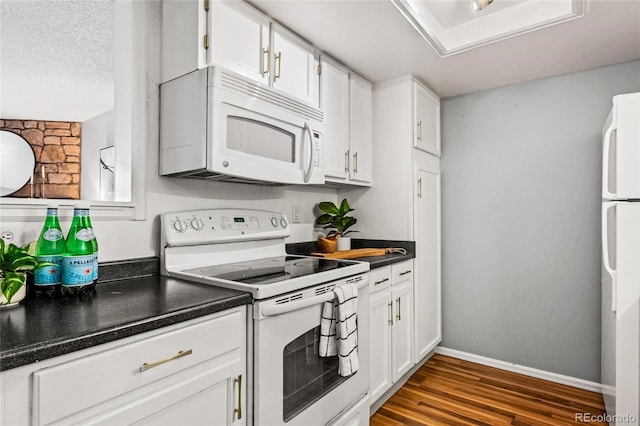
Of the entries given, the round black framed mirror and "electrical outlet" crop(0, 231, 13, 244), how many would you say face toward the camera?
2

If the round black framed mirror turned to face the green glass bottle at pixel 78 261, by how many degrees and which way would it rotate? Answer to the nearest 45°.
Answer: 0° — it already faces it

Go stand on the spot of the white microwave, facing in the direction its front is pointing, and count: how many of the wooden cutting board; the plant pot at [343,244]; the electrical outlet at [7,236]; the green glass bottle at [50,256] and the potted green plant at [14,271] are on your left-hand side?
2

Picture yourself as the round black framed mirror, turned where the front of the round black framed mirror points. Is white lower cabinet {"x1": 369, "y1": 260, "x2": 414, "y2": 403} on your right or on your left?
on your left

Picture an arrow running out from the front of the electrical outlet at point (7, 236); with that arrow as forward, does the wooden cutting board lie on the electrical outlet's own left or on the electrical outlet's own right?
on the electrical outlet's own left

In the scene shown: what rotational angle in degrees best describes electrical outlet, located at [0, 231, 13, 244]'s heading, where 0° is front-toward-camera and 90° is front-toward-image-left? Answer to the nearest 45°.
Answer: approximately 0°

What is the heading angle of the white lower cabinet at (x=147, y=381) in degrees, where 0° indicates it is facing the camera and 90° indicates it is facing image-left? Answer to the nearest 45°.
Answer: approximately 315°

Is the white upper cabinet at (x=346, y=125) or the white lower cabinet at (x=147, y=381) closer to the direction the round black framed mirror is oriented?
the white lower cabinet

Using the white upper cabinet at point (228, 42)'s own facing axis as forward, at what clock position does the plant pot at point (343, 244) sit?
The plant pot is roughly at 9 o'clock from the white upper cabinet.
